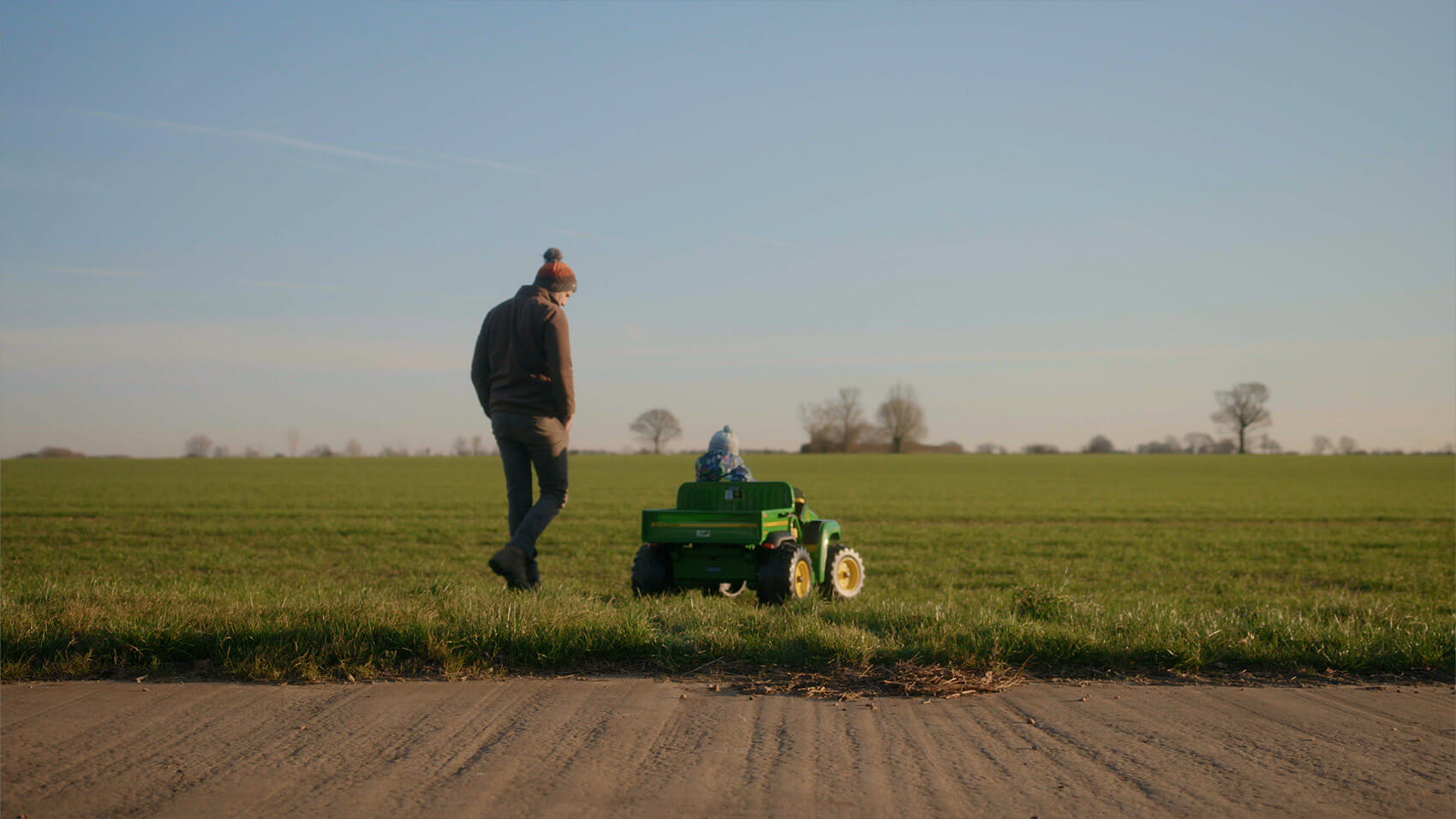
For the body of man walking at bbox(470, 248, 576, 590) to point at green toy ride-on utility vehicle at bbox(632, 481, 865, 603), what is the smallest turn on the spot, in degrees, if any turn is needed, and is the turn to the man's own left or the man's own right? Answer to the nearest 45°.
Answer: approximately 45° to the man's own right

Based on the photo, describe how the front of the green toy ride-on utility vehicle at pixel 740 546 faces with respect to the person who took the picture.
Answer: facing away from the viewer and to the right of the viewer

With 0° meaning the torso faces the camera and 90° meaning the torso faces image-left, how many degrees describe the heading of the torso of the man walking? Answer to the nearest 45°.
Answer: approximately 225°
